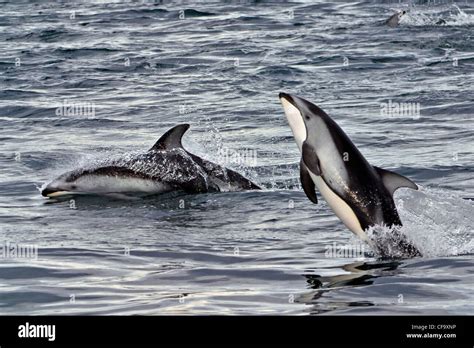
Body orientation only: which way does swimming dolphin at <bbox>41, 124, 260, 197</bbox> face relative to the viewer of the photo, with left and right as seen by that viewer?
facing to the left of the viewer

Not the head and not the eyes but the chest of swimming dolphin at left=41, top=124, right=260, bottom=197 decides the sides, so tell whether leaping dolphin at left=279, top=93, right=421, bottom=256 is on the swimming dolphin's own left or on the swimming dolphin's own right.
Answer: on the swimming dolphin's own left

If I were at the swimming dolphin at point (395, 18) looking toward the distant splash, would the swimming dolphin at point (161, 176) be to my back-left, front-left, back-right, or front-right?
back-right

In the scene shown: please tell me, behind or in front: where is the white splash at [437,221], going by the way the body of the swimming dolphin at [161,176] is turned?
behind

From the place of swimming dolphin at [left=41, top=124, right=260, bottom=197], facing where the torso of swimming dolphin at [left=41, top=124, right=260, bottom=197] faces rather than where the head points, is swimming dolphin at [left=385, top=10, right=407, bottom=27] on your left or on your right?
on your right

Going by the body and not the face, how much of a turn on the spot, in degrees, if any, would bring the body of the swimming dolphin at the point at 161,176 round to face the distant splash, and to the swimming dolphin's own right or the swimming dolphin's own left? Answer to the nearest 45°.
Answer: approximately 135° to the swimming dolphin's own right
